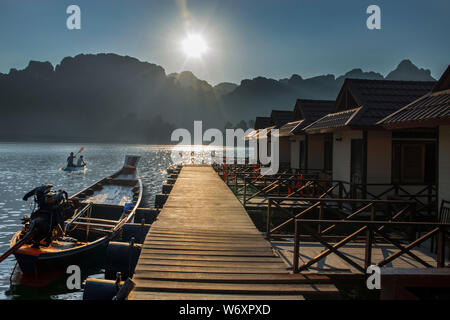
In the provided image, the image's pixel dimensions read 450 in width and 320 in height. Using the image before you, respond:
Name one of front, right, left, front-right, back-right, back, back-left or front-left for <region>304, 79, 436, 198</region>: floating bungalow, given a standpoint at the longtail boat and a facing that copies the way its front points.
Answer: front-right

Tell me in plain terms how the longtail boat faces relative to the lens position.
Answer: facing away from the viewer and to the right of the viewer

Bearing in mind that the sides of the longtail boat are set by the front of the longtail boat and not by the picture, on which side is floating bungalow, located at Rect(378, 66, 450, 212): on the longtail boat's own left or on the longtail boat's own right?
on the longtail boat's own right
